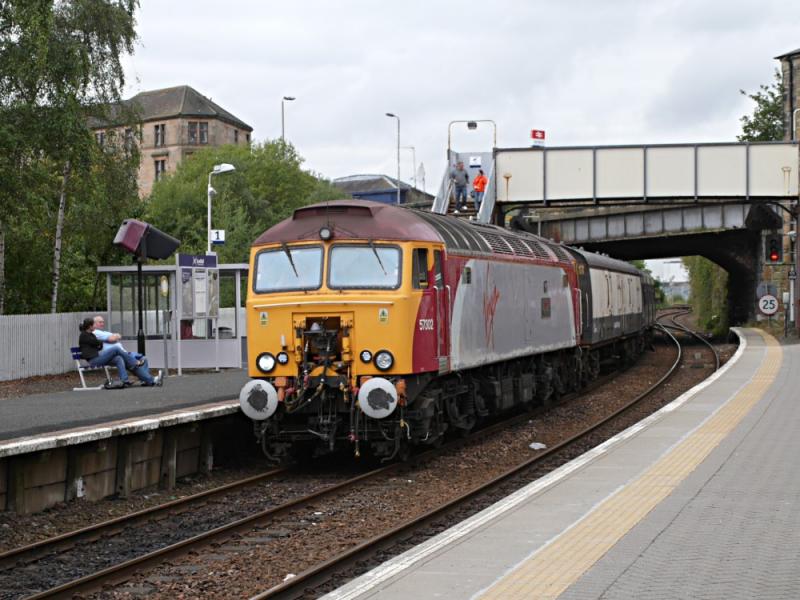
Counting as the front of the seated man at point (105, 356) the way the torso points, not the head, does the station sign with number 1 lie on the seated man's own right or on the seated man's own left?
on the seated man's own left

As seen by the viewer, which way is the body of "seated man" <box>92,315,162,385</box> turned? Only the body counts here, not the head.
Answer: to the viewer's right

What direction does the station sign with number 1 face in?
toward the camera

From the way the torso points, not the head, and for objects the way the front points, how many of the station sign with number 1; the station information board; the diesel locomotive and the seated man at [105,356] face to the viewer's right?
1

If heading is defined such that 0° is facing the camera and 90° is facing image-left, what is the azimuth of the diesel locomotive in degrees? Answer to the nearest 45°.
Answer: approximately 45°

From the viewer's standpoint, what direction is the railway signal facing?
toward the camera

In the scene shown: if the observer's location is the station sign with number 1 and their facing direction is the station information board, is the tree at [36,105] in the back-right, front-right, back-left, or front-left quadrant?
front-right

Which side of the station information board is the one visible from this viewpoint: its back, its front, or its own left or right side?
front
